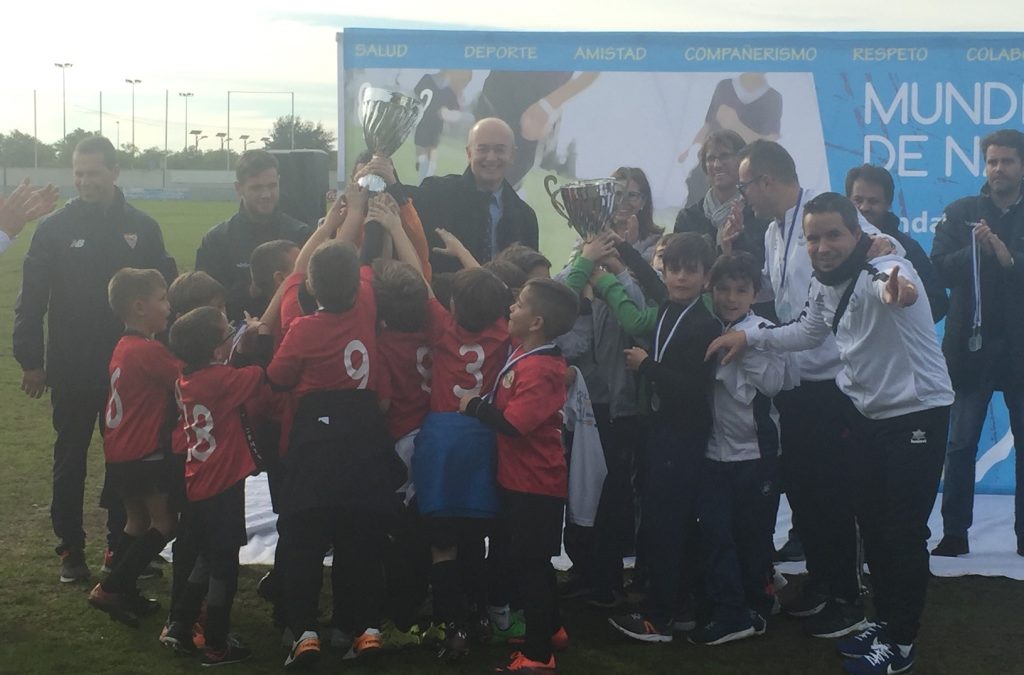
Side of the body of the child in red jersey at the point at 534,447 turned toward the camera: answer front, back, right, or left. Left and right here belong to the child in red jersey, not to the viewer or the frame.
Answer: left

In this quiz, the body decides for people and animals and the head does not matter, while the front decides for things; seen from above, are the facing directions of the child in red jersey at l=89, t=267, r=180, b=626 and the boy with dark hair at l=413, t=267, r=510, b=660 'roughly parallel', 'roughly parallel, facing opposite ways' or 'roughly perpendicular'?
roughly perpendicular

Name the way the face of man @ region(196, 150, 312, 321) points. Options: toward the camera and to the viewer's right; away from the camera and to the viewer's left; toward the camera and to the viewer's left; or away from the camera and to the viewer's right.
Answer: toward the camera and to the viewer's right

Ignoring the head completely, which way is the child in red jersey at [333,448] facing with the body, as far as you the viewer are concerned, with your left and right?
facing away from the viewer

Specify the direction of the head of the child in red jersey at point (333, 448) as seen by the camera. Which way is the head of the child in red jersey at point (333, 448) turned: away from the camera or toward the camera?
away from the camera

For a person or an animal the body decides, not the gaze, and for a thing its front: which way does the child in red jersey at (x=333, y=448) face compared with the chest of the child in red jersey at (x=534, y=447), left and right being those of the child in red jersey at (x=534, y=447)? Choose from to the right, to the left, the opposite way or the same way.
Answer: to the right

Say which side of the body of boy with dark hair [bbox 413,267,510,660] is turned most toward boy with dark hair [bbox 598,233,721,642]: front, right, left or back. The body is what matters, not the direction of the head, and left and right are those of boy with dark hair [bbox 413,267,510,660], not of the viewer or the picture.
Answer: right

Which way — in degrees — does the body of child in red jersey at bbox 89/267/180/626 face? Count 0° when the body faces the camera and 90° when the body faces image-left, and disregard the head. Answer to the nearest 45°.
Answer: approximately 270°
